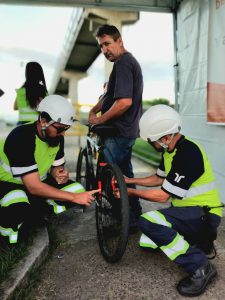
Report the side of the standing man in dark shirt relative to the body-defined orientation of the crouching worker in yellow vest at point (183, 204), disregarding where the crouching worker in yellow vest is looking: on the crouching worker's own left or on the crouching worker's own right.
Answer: on the crouching worker's own right

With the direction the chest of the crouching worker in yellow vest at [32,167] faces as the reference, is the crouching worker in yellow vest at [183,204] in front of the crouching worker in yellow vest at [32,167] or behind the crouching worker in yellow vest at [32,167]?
in front

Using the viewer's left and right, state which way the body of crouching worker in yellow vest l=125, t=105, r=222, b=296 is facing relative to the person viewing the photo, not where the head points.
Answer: facing to the left of the viewer

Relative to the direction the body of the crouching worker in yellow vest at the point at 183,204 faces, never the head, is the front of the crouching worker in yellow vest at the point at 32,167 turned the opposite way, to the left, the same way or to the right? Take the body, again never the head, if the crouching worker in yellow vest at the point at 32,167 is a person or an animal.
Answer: the opposite way

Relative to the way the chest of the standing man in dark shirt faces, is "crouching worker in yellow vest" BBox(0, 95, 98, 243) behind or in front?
in front

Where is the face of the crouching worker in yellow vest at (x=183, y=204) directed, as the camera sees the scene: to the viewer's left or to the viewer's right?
to the viewer's left

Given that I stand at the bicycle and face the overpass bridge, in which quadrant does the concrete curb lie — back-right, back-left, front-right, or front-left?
back-left

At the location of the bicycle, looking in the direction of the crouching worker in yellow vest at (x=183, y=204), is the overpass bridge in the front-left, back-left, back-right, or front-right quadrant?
back-left

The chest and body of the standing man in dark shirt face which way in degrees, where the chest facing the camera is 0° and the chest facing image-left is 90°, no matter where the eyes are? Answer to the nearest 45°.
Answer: approximately 90°

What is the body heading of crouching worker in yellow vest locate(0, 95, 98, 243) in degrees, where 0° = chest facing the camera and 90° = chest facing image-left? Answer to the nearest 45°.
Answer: approximately 315°
